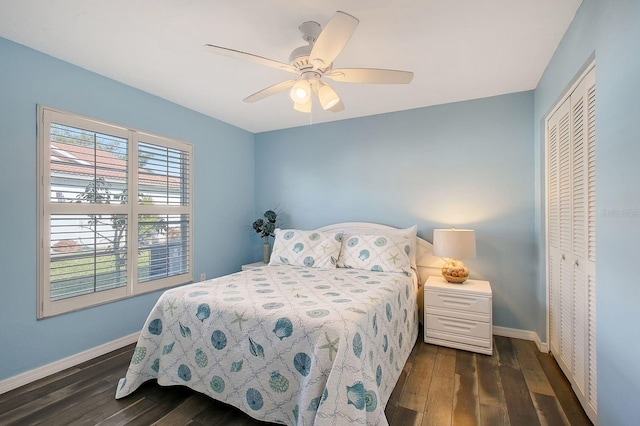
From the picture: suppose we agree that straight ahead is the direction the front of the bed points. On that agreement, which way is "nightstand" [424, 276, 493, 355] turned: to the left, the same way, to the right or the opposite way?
the same way

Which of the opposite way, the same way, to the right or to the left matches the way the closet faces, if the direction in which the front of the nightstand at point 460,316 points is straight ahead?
to the right

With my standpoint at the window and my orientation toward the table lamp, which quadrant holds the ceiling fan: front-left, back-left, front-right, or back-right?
front-right

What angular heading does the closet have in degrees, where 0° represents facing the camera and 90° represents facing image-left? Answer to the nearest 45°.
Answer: approximately 90°

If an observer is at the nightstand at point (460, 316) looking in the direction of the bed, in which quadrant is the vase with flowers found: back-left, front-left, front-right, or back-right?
front-right

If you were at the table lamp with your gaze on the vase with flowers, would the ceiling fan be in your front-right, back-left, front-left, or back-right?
front-left

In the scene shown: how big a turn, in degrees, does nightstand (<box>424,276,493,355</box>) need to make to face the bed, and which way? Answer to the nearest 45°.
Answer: approximately 45° to its right

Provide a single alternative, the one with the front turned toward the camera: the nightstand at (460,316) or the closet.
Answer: the nightstand

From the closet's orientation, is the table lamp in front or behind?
in front

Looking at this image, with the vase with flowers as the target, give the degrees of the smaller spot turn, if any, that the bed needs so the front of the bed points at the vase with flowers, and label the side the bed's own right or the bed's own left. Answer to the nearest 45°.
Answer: approximately 135° to the bed's own right

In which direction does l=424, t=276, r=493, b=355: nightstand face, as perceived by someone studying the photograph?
facing the viewer

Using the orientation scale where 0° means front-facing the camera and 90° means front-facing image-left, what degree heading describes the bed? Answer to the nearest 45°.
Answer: approximately 45°

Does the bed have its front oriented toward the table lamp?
no

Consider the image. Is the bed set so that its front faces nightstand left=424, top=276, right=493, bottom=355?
no

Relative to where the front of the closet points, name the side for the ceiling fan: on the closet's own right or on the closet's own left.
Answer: on the closet's own left

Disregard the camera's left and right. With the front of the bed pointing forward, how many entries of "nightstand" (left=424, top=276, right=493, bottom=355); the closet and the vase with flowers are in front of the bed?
0

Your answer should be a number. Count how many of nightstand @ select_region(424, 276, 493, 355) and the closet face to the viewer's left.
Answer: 1
